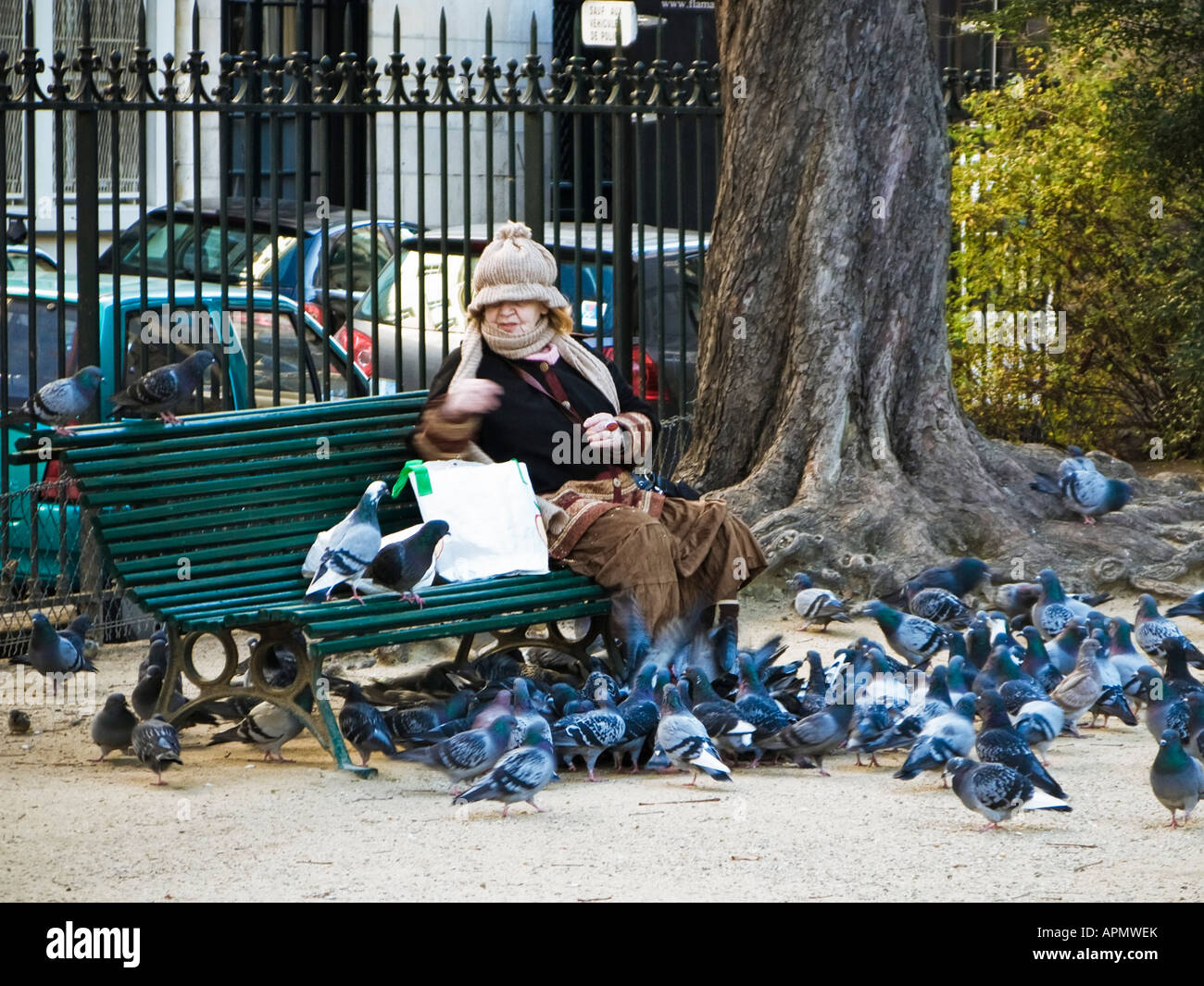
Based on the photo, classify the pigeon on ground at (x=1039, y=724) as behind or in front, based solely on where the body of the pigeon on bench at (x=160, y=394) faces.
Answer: in front

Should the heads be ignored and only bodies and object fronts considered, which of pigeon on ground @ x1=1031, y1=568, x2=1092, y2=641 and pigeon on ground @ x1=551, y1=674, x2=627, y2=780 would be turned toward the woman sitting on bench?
pigeon on ground @ x1=1031, y1=568, x2=1092, y2=641

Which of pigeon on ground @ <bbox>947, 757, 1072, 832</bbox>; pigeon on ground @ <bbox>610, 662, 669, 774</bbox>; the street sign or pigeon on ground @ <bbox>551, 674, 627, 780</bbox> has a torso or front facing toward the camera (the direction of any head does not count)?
the street sign

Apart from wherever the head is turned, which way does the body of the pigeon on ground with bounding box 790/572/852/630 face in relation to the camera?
to the viewer's left

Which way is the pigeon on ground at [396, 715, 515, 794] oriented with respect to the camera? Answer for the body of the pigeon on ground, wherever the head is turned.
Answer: to the viewer's right

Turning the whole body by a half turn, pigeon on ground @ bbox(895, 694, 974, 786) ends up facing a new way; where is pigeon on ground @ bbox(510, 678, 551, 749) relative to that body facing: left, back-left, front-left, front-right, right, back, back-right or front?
front

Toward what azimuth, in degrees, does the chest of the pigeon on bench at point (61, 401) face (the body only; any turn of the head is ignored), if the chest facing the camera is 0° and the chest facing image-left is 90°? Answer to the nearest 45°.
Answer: approximately 270°

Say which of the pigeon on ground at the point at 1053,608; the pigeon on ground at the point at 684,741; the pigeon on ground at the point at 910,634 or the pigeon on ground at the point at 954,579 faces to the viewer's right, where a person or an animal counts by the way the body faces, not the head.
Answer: the pigeon on ground at the point at 954,579
